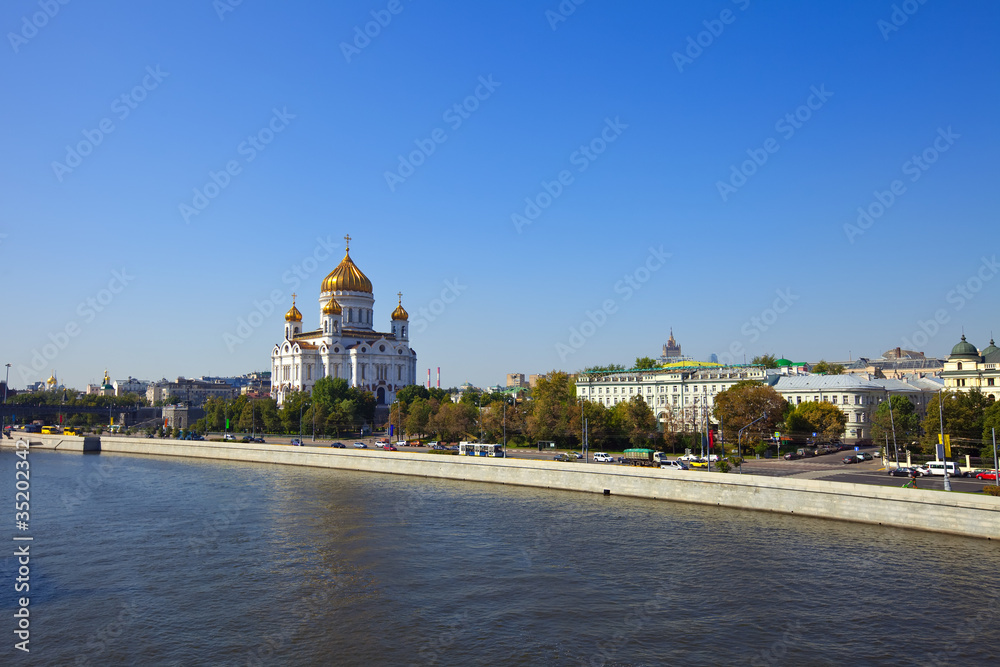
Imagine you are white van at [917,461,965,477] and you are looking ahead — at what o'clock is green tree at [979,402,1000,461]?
The green tree is roughly at 4 o'clock from the white van.

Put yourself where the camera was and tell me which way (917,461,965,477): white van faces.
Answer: facing to the left of the viewer

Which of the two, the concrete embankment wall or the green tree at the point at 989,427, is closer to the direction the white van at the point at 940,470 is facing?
the concrete embankment wall
